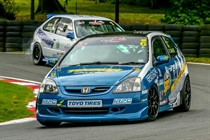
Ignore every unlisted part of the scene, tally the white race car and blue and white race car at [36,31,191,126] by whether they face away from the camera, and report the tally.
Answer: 0

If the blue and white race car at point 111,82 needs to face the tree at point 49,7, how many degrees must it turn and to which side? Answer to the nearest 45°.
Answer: approximately 135° to its right

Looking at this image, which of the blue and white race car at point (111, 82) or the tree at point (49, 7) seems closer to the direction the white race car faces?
the blue and white race car

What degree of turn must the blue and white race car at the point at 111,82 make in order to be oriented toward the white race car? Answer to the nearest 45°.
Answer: approximately 135° to its right

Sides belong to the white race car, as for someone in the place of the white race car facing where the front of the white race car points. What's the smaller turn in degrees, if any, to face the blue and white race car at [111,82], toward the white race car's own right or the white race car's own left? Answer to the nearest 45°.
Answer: approximately 45° to the white race car's own right

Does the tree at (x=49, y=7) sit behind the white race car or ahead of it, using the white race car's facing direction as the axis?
behind

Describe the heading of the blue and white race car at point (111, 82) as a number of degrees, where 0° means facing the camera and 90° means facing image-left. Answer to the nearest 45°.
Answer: approximately 45°
